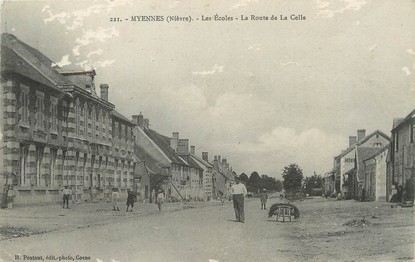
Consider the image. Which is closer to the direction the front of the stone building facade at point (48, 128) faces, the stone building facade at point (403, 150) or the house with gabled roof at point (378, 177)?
the stone building facade

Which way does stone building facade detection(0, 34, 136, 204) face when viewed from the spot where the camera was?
facing the viewer and to the right of the viewer

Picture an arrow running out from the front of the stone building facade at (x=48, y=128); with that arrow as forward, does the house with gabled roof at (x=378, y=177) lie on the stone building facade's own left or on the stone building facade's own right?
on the stone building facade's own left

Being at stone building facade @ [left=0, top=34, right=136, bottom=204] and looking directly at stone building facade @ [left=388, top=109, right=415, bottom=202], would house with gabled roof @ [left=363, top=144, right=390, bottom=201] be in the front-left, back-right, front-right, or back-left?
front-left

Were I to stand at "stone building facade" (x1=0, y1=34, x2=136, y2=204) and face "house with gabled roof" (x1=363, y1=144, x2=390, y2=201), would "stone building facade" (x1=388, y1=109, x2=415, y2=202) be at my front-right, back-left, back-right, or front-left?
front-right

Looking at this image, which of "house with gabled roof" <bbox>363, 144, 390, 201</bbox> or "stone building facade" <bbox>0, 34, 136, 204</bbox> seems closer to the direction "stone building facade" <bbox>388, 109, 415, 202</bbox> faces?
the stone building facade

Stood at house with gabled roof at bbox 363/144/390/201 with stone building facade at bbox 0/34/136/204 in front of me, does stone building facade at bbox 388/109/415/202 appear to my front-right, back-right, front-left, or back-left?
front-left

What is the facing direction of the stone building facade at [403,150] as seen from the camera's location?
facing the viewer and to the left of the viewer

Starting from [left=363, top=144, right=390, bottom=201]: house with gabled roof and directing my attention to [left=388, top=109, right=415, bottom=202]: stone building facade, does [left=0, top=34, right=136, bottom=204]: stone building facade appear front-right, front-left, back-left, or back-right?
front-right

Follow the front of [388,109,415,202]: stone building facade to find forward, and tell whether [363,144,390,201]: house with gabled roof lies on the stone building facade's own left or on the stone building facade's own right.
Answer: on the stone building facade's own right

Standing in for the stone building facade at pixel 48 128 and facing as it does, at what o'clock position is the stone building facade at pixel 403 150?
the stone building facade at pixel 403 150 is roughly at 11 o'clock from the stone building facade at pixel 48 128.

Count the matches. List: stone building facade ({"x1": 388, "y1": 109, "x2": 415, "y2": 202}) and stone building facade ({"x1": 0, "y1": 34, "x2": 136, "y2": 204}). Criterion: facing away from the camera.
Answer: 0
